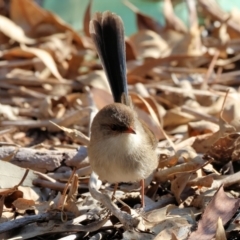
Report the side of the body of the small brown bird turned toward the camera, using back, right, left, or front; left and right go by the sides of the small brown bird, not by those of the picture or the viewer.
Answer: front

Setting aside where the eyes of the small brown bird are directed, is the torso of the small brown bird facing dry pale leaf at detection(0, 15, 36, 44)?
no

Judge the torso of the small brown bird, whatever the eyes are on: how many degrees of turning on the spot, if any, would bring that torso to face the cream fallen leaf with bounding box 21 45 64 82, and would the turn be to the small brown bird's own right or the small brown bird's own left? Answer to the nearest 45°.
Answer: approximately 180°

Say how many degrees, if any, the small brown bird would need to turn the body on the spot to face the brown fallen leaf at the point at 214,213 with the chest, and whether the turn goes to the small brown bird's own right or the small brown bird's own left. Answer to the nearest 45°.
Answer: approximately 45° to the small brown bird's own left

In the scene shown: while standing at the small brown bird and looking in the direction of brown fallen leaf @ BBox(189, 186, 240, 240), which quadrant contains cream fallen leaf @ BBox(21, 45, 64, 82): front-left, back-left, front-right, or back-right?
back-left
